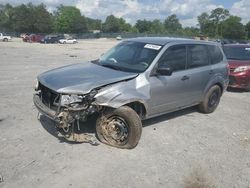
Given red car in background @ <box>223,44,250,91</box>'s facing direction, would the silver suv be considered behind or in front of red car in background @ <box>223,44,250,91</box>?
in front

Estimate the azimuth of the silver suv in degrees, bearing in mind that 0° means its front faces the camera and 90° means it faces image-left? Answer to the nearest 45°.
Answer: approximately 45°

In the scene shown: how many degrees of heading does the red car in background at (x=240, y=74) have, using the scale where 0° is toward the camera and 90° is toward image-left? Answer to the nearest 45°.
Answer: approximately 45°

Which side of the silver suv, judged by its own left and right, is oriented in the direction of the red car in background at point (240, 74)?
back
